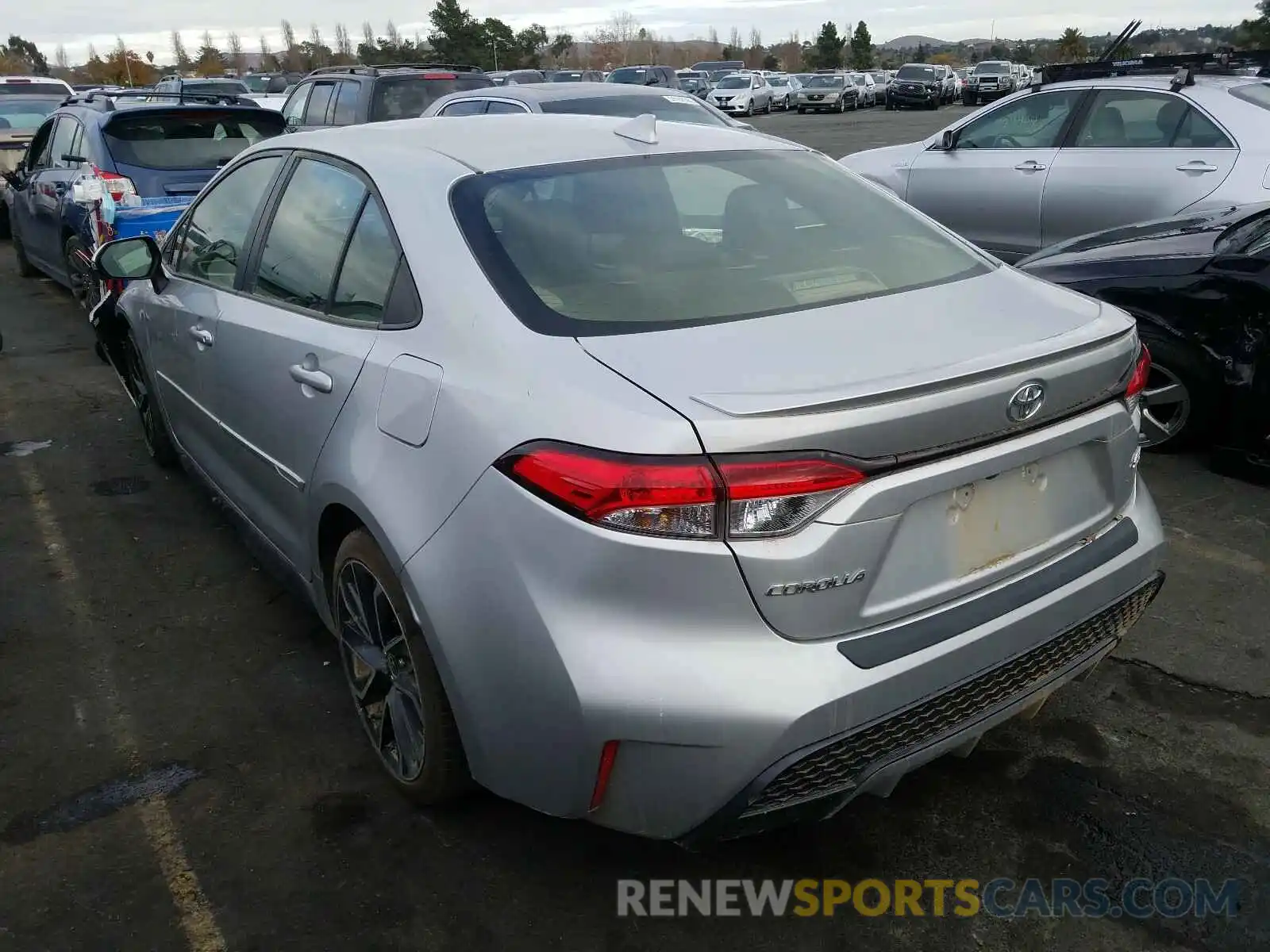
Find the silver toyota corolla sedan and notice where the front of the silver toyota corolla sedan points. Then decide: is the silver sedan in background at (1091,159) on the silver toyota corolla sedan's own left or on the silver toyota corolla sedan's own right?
on the silver toyota corolla sedan's own right

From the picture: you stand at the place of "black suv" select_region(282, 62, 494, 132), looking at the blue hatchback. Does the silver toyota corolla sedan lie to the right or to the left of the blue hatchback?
left

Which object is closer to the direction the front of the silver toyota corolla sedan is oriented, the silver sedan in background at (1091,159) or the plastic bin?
the plastic bin

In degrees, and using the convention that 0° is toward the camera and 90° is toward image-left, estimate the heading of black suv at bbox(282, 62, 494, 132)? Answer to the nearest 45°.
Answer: approximately 135°

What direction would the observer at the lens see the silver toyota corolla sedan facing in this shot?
facing away from the viewer and to the left of the viewer

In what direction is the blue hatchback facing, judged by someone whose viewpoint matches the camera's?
facing away from the viewer and to the left of the viewer

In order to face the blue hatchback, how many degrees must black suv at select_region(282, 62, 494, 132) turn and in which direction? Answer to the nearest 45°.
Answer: approximately 90° to its left

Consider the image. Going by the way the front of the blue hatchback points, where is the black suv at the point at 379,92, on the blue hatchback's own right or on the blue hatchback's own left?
on the blue hatchback's own right
